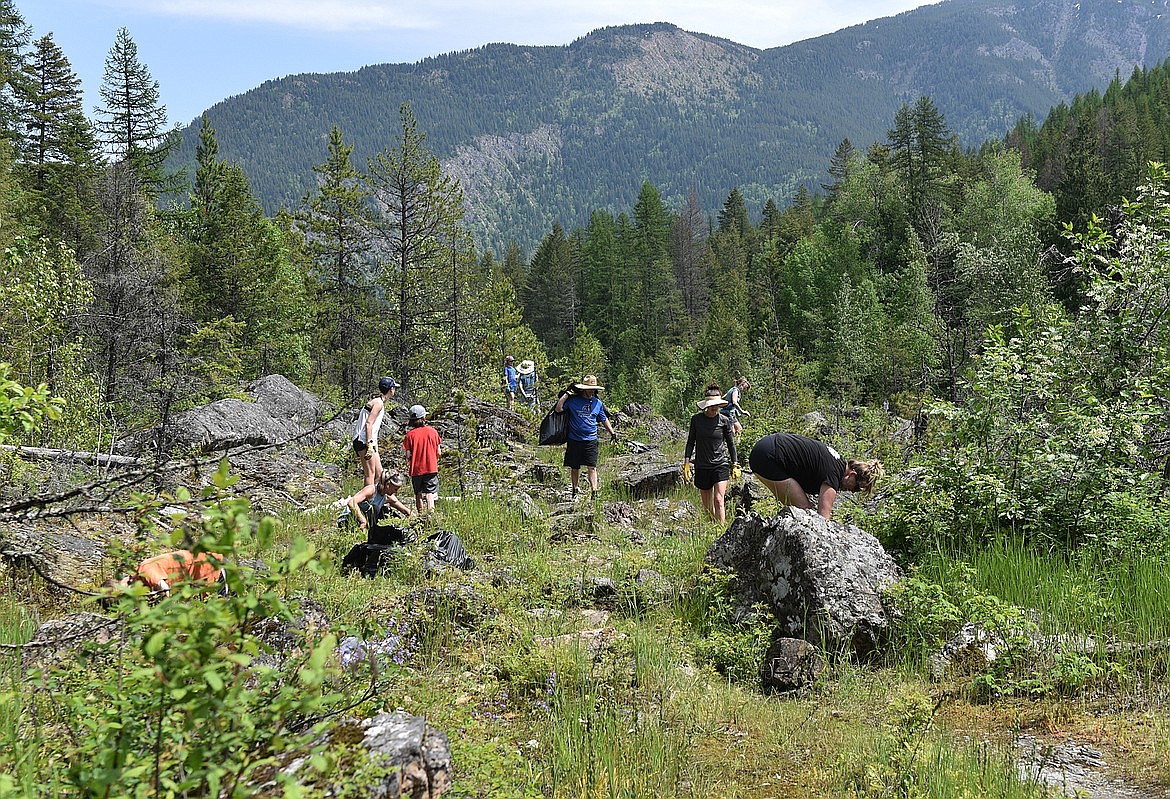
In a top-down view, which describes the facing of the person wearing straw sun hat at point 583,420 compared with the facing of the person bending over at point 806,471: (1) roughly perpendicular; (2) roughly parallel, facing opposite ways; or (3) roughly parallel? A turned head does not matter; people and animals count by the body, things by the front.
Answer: roughly perpendicular

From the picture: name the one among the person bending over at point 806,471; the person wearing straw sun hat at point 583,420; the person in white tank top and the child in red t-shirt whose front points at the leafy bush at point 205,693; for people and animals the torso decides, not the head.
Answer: the person wearing straw sun hat

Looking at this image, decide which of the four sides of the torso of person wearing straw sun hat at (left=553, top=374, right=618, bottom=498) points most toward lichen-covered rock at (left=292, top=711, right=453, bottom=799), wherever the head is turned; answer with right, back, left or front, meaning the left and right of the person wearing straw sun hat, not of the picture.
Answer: front

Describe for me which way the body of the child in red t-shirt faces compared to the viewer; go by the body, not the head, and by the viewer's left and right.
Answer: facing away from the viewer

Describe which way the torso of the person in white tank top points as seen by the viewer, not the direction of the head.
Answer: to the viewer's right

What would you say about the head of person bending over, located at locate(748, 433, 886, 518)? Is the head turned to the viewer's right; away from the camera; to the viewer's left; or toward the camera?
to the viewer's right

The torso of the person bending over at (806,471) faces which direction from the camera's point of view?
to the viewer's right

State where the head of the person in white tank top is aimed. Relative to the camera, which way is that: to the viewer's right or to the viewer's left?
to the viewer's right

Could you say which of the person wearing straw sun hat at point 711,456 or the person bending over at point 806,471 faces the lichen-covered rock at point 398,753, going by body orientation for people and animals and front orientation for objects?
the person wearing straw sun hat

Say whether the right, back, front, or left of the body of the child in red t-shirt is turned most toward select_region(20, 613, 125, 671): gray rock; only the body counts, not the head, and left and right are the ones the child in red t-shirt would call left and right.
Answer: back

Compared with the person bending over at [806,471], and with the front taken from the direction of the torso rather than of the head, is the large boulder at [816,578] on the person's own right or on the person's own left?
on the person's own right
